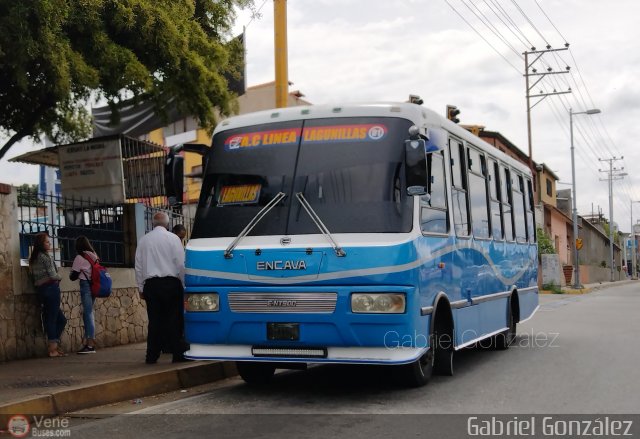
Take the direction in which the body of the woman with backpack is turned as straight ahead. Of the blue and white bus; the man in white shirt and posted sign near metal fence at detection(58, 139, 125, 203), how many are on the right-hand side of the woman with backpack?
1

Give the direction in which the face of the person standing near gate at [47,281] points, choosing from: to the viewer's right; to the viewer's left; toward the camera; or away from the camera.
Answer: to the viewer's right

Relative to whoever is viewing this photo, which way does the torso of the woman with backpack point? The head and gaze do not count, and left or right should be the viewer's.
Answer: facing to the left of the viewer

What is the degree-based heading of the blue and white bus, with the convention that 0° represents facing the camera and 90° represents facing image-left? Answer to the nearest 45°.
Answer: approximately 45°

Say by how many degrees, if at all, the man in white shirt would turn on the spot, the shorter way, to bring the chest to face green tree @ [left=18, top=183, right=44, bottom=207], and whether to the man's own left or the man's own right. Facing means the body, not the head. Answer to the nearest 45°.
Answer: approximately 45° to the man's own left

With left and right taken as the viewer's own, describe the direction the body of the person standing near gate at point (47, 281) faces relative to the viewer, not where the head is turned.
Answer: facing to the right of the viewer

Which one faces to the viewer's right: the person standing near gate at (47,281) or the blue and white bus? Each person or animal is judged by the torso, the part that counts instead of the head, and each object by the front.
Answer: the person standing near gate

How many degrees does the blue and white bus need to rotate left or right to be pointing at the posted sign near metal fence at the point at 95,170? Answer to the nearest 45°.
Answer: approximately 90° to its right

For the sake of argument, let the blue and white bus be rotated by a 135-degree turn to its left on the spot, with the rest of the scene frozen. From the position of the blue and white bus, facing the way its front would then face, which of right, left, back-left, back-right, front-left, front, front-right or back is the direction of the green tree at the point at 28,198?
back-left

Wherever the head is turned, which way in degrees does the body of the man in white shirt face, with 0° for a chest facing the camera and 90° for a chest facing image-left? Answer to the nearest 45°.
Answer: approximately 180°

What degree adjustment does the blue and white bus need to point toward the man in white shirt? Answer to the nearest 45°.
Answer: approximately 90° to its right
